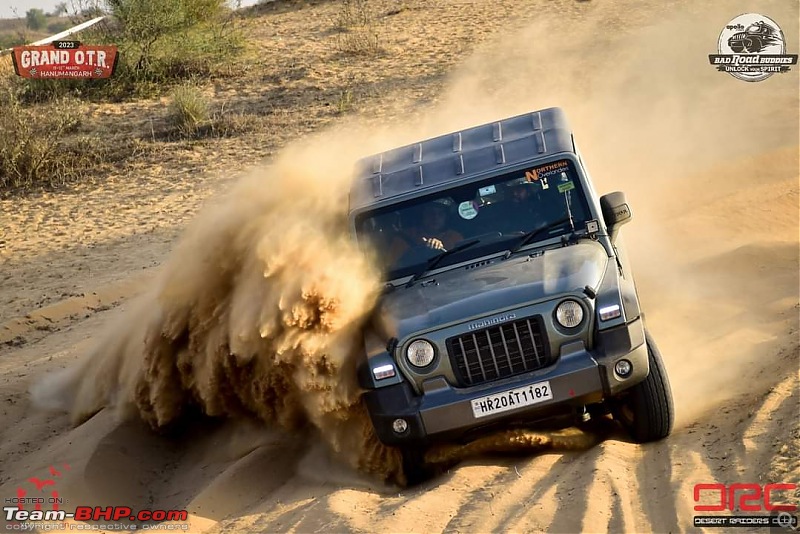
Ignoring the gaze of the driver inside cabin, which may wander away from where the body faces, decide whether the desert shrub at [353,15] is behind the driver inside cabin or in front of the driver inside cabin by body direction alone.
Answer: behind

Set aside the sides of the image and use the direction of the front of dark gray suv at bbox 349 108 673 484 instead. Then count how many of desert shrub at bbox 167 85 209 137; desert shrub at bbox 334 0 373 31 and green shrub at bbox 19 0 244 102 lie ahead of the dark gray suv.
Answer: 0

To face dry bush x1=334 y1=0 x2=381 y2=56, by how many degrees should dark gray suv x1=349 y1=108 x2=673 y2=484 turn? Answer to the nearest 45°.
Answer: approximately 180°

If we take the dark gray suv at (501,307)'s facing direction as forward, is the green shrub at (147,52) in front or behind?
behind

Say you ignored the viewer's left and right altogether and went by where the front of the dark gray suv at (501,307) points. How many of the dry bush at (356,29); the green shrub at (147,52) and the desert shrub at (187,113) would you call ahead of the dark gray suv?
0

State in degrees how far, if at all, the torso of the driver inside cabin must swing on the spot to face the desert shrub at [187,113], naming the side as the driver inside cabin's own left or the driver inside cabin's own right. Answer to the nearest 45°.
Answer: approximately 180°

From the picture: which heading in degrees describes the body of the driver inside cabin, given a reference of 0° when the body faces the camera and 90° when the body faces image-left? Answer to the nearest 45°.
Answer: approximately 0°

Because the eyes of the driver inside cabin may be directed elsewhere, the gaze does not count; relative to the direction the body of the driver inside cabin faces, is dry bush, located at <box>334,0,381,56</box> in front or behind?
behind

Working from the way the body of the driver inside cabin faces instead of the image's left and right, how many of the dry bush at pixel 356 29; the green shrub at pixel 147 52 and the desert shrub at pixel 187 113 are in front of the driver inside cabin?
0

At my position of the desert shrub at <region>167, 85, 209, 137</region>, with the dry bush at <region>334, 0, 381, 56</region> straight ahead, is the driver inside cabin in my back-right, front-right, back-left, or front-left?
back-right

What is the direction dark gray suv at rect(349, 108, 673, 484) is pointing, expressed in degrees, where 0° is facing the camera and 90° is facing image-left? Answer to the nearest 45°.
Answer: approximately 0°

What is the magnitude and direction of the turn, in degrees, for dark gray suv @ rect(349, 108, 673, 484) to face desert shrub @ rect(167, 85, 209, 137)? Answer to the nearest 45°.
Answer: approximately 180°

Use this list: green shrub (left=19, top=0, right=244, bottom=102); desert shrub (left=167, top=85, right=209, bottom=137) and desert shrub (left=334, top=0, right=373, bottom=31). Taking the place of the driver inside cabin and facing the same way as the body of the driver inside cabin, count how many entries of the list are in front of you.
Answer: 0

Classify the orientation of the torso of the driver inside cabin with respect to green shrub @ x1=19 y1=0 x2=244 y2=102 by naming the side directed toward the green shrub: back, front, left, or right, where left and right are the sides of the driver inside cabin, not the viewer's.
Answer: back

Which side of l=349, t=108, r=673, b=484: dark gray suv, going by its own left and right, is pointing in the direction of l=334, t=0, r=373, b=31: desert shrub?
back

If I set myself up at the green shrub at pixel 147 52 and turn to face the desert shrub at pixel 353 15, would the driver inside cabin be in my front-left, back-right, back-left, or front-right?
back-right
